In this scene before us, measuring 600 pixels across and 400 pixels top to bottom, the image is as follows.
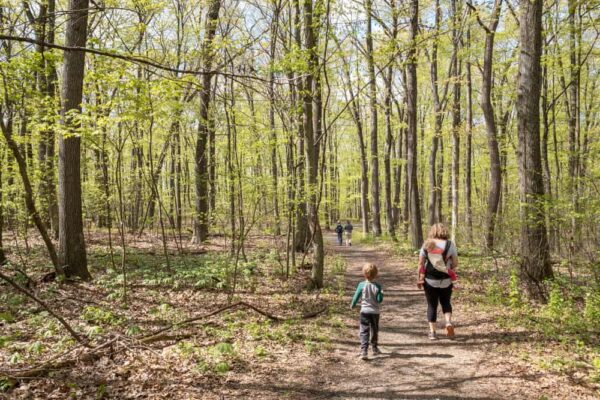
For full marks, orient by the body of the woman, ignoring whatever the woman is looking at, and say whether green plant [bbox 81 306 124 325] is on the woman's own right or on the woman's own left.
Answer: on the woman's own left

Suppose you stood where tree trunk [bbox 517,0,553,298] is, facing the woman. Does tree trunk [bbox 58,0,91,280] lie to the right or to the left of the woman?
right

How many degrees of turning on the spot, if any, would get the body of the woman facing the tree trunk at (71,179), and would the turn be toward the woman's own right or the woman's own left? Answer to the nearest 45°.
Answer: approximately 90° to the woman's own left

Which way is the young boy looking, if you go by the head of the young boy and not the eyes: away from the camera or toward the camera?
away from the camera

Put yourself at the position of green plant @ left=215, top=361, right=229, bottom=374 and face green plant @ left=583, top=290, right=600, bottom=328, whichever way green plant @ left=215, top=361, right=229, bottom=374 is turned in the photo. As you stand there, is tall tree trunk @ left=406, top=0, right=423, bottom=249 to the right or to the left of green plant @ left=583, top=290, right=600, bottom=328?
left

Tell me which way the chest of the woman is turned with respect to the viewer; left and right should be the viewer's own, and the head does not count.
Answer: facing away from the viewer

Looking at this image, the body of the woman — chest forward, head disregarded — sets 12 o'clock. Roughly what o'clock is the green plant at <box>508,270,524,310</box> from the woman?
The green plant is roughly at 1 o'clock from the woman.

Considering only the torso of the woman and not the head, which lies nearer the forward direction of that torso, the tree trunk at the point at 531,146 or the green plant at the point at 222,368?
the tree trunk

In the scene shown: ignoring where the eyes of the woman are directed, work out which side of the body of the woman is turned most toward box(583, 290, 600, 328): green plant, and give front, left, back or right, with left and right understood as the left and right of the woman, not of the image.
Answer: right

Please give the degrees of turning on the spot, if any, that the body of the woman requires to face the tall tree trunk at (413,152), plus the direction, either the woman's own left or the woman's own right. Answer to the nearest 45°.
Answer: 0° — they already face it

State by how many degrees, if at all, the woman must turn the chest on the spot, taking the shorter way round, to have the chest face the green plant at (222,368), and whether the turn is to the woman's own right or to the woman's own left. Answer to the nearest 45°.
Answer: approximately 135° to the woman's own left

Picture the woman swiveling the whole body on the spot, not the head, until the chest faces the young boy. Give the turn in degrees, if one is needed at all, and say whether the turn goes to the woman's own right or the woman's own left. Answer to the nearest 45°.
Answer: approximately 135° to the woman's own left
